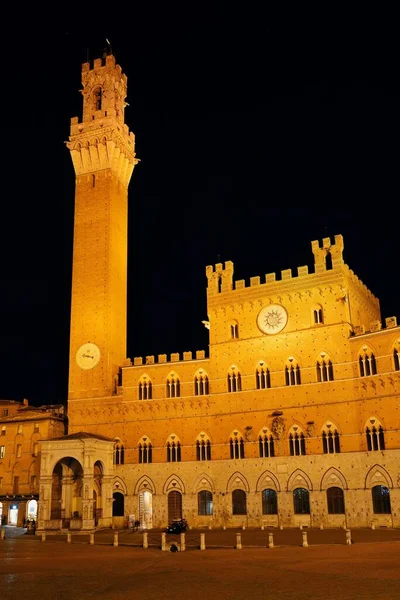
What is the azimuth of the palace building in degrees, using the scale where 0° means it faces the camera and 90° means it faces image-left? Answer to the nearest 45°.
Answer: approximately 45°
